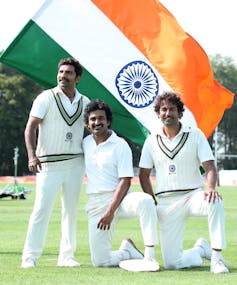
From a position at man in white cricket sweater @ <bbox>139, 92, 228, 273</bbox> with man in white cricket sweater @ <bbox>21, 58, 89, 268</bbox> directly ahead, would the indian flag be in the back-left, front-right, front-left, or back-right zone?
front-right

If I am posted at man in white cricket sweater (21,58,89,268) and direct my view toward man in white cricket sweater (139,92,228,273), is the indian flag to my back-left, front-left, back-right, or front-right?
front-left

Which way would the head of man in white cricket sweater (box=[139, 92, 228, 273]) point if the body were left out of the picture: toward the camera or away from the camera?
toward the camera

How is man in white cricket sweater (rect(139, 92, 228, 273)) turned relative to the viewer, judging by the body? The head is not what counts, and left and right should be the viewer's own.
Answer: facing the viewer

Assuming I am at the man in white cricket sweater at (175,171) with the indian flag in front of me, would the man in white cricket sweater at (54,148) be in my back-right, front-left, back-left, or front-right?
front-left

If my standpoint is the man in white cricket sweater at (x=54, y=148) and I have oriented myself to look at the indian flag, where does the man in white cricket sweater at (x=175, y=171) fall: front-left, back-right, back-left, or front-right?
front-right

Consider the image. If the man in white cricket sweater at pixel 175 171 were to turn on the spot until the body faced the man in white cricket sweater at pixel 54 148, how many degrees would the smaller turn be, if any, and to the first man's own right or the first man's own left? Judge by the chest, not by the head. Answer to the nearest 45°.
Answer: approximately 90° to the first man's own right
